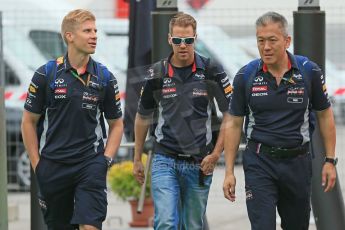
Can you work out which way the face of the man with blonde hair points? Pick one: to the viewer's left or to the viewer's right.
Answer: to the viewer's right

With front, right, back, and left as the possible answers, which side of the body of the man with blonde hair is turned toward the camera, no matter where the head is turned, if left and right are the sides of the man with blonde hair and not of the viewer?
front

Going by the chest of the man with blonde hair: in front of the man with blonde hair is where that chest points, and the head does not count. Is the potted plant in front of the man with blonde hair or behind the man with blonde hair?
behind
